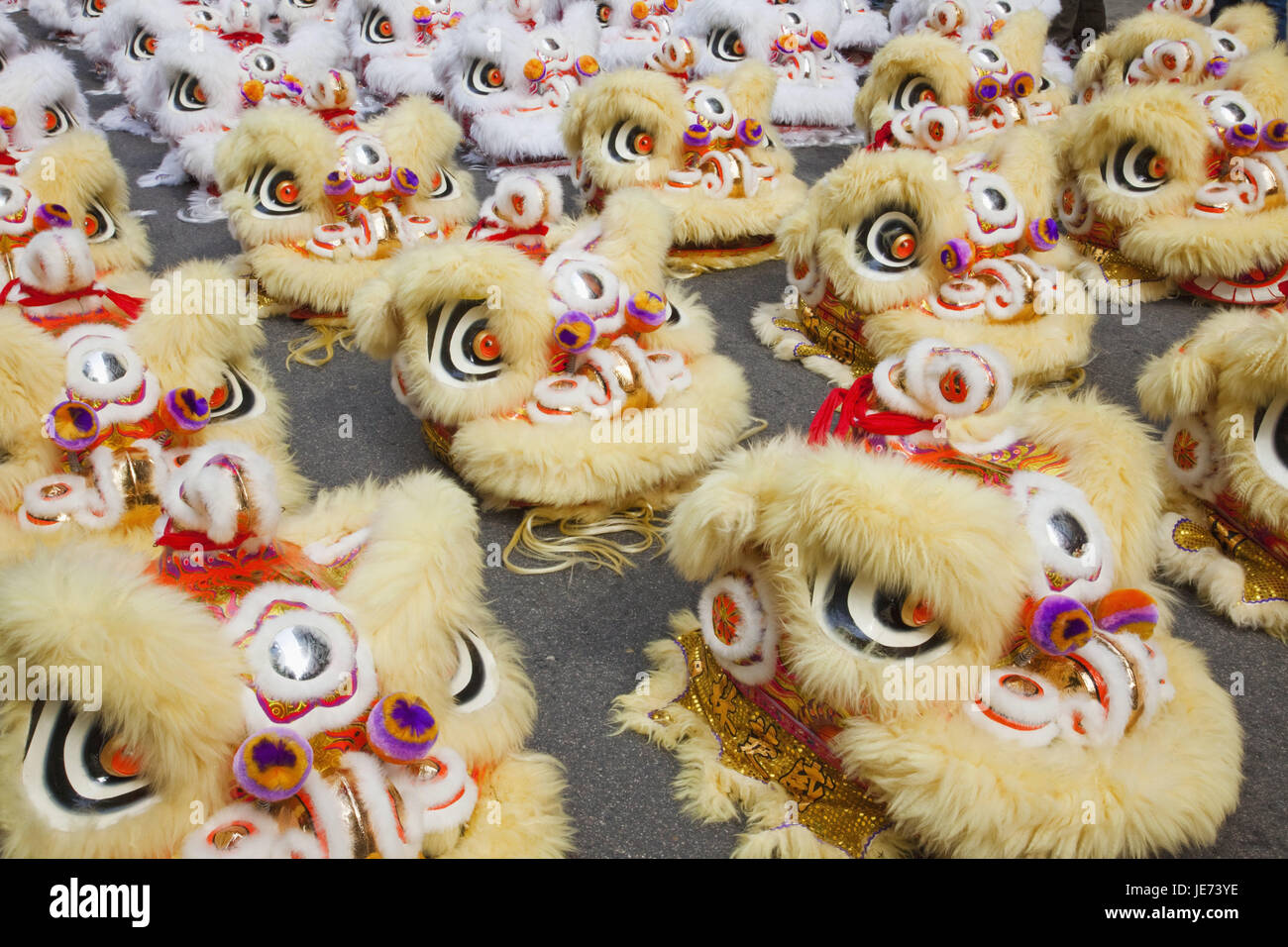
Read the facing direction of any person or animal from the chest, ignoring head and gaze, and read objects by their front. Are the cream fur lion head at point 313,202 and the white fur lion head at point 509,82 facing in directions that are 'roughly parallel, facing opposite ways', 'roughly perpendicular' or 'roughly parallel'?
roughly parallel

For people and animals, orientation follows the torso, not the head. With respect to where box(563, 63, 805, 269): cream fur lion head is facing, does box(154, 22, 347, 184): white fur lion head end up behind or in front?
behind

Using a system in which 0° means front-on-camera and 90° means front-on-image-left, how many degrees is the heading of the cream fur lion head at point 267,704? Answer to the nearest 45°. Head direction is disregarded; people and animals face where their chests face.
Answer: approximately 315°

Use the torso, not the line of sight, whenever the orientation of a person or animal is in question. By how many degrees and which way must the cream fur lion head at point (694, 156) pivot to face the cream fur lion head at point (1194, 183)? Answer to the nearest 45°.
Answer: approximately 45° to its left

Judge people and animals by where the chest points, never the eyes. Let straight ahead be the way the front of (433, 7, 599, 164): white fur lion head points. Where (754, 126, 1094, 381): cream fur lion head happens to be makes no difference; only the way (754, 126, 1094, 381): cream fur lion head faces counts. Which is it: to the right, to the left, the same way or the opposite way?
the same way

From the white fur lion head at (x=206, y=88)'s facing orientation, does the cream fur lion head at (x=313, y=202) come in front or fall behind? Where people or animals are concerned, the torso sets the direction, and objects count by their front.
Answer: in front

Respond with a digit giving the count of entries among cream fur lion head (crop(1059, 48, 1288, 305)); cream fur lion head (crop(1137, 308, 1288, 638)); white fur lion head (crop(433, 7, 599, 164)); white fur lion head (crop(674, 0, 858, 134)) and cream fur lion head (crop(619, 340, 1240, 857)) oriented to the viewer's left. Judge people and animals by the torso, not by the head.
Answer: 0

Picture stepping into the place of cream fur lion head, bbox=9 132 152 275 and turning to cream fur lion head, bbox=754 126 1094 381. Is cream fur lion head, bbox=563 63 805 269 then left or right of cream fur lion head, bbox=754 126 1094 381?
left

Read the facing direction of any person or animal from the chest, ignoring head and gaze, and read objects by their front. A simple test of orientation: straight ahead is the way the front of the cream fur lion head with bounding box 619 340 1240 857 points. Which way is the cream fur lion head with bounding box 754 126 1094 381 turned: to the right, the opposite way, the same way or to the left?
the same way

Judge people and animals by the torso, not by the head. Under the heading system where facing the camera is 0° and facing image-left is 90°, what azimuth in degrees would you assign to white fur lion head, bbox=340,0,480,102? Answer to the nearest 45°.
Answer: approximately 315°

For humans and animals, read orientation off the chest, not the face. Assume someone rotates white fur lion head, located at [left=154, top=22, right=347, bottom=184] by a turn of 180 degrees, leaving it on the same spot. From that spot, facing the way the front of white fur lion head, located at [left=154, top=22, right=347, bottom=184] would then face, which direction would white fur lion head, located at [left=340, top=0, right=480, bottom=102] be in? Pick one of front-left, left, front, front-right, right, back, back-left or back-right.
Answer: right

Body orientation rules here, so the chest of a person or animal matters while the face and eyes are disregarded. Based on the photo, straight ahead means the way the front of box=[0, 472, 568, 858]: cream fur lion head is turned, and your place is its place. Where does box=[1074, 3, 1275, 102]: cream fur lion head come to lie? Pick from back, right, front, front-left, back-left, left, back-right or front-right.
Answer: left

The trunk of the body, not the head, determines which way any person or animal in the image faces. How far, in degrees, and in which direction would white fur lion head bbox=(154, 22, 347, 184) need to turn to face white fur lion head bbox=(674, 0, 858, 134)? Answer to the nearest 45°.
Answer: approximately 45° to its left

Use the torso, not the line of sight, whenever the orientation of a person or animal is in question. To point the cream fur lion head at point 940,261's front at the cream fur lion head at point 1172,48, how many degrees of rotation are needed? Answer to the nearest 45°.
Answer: approximately 135° to its left

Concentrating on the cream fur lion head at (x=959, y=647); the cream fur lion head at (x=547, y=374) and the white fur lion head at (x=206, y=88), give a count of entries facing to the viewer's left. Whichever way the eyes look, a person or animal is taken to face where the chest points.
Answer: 0

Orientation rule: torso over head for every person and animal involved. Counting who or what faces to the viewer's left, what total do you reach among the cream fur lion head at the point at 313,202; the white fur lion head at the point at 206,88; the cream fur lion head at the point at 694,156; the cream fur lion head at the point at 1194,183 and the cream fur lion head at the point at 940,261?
0

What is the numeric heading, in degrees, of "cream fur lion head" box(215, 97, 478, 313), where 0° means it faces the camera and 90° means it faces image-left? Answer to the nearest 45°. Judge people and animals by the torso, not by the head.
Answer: approximately 315°

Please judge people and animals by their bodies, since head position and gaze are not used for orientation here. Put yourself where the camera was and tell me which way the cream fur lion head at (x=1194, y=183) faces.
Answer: facing the viewer and to the right of the viewer

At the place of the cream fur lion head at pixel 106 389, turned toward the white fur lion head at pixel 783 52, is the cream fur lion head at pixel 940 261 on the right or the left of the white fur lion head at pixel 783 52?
right

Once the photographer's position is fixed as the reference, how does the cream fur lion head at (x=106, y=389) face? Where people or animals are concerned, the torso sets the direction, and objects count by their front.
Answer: facing the viewer
